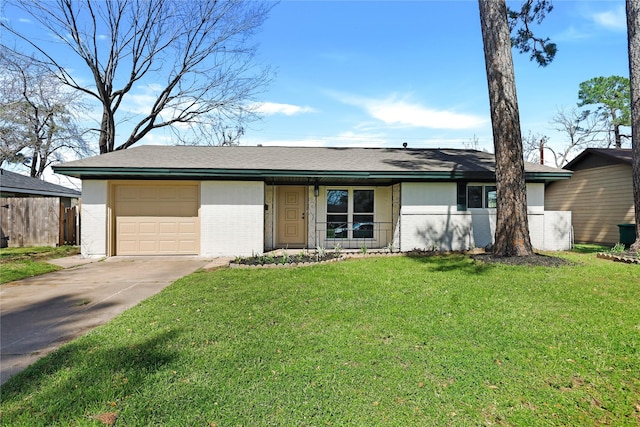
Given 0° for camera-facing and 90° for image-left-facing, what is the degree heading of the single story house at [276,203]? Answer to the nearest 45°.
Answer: approximately 0°

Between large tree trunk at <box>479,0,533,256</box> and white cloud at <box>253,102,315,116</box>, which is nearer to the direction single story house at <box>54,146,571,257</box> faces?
the large tree trunk

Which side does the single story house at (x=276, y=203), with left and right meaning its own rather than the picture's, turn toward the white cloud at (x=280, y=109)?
back

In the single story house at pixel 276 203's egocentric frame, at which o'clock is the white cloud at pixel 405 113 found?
The white cloud is roughly at 7 o'clock from the single story house.

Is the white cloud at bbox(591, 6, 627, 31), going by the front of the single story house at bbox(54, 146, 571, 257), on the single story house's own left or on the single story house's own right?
on the single story house's own left

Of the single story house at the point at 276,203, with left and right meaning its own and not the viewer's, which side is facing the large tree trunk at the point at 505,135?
left

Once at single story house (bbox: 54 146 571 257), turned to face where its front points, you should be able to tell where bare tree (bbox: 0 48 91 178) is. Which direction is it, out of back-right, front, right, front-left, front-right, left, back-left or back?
back-right

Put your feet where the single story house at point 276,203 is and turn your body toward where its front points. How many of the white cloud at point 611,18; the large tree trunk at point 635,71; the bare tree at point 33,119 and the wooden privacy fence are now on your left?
2

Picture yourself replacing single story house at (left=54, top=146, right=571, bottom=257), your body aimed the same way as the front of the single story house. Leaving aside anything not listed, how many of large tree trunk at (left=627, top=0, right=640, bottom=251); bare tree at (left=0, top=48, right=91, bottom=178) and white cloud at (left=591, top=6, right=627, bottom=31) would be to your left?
2

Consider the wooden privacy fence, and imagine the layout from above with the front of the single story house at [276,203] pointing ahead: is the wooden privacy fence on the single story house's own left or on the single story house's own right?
on the single story house's own right
